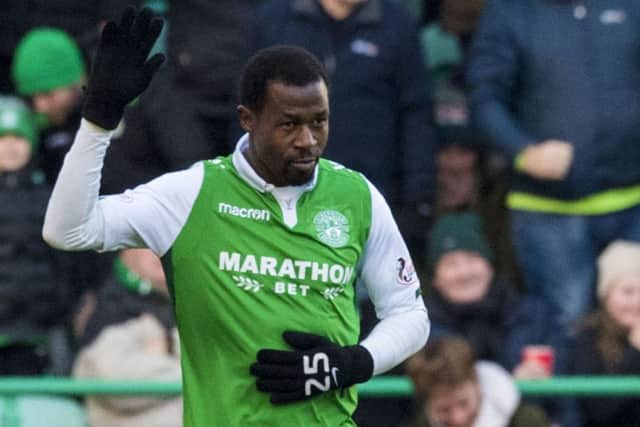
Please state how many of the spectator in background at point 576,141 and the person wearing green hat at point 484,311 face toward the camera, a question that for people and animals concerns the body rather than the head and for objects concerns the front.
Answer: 2

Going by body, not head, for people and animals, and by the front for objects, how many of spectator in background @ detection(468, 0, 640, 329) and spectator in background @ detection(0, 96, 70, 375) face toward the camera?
2

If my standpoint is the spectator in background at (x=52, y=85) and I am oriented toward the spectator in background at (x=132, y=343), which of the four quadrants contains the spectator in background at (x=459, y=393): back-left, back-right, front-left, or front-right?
front-left

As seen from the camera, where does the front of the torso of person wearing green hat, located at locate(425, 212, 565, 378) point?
toward the camera

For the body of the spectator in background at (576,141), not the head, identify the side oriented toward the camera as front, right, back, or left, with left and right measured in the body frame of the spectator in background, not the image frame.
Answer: front

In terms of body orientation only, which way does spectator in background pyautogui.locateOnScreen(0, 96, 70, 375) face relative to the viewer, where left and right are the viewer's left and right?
facing the viewer

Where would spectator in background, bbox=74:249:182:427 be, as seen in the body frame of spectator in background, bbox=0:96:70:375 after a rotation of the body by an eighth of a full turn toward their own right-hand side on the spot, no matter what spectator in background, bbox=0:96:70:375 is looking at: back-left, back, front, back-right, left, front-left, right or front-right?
left

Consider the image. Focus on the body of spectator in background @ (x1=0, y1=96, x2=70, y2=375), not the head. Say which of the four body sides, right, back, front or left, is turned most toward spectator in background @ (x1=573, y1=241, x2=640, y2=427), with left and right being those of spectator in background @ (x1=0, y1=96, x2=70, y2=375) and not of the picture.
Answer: left

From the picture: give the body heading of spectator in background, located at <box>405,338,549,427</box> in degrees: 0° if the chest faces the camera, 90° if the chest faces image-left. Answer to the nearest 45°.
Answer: approximately 45°

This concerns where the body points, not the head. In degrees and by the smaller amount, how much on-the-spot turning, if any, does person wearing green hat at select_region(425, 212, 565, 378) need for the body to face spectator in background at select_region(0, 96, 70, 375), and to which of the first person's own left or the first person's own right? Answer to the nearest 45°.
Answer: approximately 90° to the first person's own right
